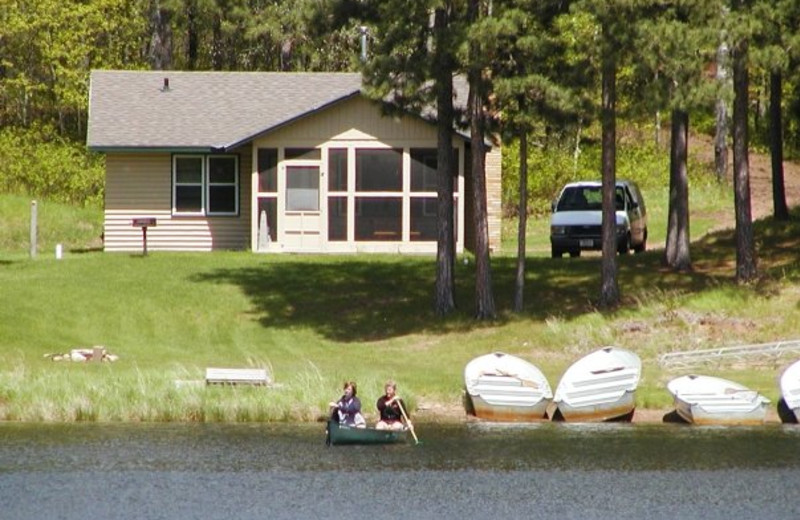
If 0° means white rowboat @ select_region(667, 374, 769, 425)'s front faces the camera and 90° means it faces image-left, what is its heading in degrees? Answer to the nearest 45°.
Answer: approximately 135°

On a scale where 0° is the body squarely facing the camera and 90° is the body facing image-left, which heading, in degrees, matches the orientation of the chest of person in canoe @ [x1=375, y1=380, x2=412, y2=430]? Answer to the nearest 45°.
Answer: approximately 0°

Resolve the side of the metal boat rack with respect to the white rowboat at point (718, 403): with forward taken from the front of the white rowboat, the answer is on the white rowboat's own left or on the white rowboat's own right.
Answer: on the white rowboat's own right

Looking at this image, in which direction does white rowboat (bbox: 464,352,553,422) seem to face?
away from the camera

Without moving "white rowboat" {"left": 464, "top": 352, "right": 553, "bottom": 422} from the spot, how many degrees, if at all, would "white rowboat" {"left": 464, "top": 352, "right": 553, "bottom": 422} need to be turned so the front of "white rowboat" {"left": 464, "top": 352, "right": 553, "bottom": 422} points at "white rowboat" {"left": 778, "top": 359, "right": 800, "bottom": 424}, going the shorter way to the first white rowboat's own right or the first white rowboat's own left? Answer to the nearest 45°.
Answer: approximately 90° to the first white rowboat's own right

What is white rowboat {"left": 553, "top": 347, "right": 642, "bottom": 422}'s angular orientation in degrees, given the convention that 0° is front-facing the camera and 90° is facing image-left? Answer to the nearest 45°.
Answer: approximately 180°

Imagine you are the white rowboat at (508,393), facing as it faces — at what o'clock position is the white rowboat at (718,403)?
the white rowboat at (718,403) is roughly at 3 o'clock from the white rowboat at (508,393).

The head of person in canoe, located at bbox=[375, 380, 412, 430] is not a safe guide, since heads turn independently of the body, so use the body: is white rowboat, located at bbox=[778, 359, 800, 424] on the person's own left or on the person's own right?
on the person's own left
